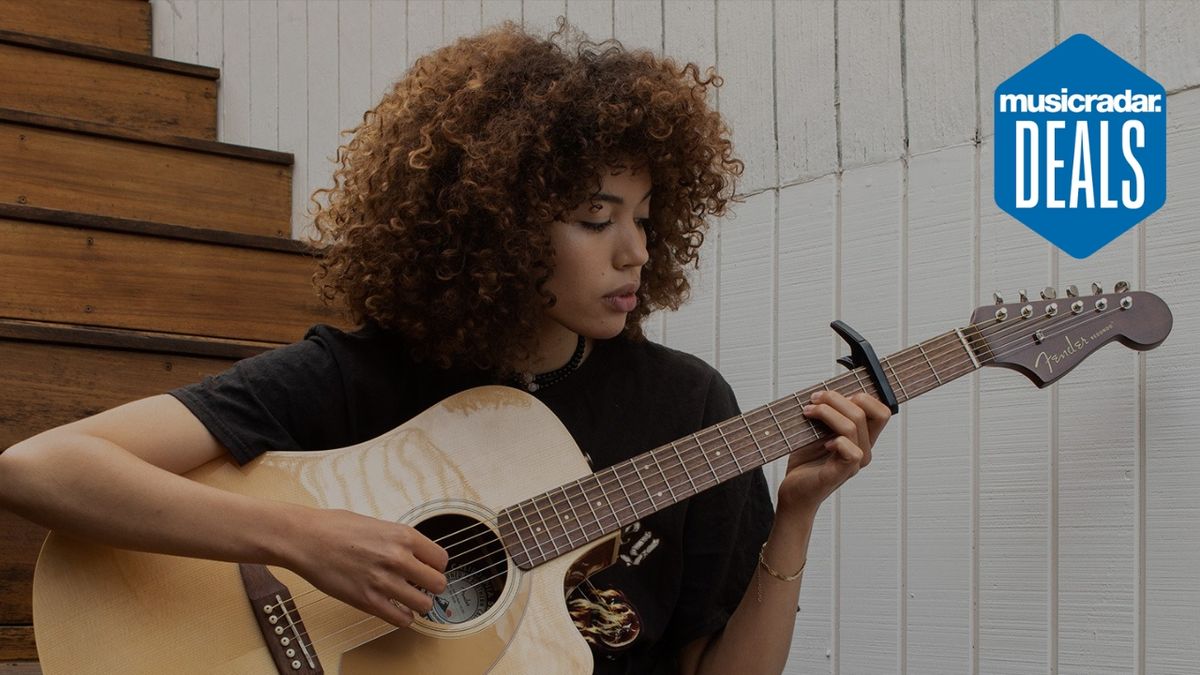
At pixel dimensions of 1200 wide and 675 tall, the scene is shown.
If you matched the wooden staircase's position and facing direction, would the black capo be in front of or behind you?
in front

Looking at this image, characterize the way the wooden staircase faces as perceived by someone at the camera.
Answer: facing the viewer and to the right of the viewer

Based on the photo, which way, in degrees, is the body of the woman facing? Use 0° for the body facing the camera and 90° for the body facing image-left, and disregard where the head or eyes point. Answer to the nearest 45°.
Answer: approximately 315°
